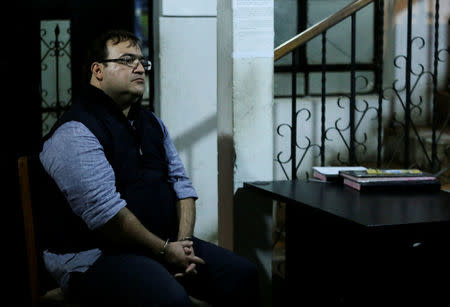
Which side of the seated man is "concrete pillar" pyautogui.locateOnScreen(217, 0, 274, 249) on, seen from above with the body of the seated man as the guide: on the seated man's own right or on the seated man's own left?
on the seated man's own left

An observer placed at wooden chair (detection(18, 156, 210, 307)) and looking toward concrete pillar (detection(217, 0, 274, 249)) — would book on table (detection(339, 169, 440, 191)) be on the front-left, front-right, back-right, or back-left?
front-right

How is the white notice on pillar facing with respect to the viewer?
toward the camera

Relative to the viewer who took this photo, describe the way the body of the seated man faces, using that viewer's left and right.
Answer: facing the viewer and to the right of the viewer

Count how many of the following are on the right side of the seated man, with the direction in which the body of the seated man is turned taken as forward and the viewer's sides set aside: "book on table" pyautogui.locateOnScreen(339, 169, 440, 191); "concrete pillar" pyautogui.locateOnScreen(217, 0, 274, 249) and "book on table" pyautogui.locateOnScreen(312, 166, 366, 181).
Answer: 0

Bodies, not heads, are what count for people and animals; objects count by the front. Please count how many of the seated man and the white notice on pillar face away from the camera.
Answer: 0
